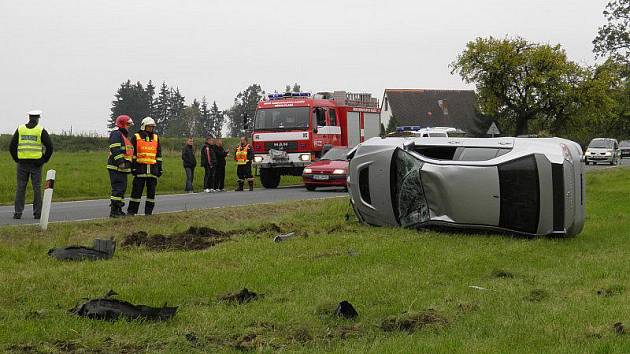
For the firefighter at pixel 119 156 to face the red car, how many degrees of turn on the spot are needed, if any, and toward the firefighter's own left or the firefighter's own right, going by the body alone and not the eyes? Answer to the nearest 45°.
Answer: approximately 45° to the firefighter's own left

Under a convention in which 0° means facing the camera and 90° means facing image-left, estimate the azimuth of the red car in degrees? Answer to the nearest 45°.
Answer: approximately 45°

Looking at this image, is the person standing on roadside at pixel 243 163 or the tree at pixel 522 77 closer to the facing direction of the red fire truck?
the person standing on roadside

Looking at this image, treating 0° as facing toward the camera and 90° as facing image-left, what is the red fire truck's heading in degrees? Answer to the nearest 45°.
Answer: approximately 45°

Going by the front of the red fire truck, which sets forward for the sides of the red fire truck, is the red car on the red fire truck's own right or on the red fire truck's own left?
on the red fire truck's own left

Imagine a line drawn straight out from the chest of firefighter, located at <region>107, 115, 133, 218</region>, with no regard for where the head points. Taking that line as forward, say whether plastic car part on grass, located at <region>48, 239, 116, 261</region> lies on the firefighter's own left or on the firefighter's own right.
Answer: on the firefighter's own right

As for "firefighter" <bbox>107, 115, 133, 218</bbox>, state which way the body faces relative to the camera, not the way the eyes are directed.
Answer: to the viewer's right
